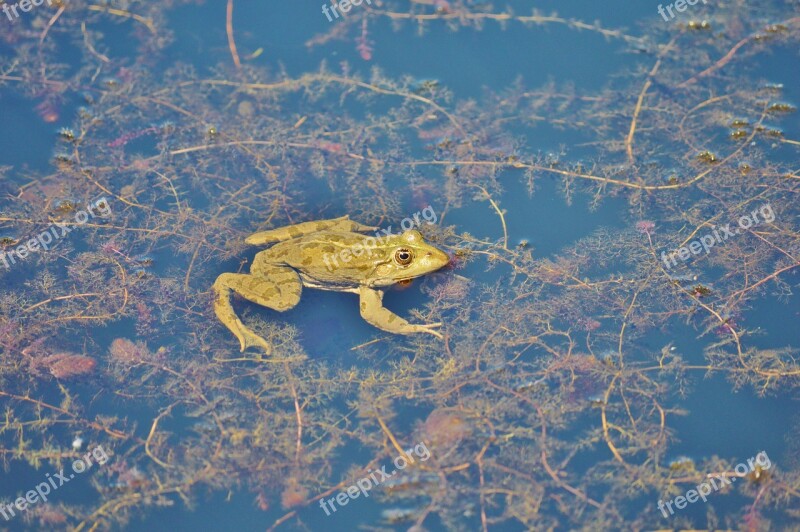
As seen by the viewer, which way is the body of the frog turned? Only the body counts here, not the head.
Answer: to the viewer's right
